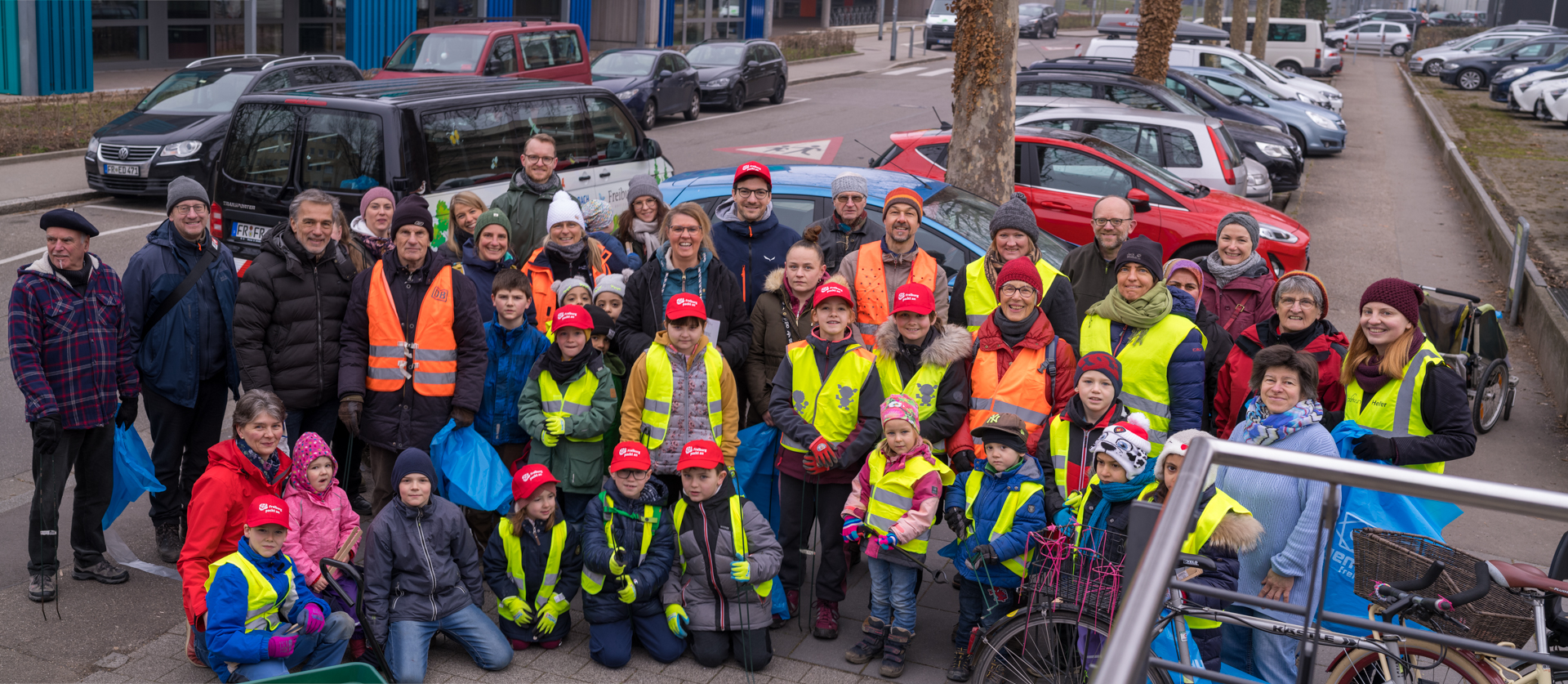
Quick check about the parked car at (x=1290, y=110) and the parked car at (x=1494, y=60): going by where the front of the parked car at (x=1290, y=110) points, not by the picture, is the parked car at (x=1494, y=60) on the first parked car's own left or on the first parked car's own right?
on the first parked car's own left

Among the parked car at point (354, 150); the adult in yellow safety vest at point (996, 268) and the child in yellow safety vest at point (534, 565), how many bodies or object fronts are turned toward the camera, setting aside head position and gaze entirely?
2

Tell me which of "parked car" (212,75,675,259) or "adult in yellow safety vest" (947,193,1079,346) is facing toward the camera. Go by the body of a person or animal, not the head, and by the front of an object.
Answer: the adult in yellow safety vest

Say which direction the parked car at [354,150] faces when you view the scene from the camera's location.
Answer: facing away from the viewer and to the right of the viewer

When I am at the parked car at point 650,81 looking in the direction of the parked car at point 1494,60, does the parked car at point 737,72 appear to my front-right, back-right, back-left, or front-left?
front-left

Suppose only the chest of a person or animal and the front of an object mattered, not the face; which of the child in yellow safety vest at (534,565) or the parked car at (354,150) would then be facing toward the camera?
the child in yellow safety vest

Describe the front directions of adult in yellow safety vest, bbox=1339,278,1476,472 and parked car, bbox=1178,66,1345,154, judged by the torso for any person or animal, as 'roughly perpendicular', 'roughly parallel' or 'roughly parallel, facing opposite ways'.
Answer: roughly perpendicular

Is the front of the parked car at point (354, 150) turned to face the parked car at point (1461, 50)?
yes

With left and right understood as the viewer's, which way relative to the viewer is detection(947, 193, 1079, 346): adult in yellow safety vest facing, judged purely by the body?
facing the viewer

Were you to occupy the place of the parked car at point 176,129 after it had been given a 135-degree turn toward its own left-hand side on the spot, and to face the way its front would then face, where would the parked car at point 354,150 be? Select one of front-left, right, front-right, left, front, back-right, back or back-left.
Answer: right

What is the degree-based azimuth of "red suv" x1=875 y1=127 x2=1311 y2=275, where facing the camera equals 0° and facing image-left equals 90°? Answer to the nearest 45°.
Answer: approximately 315°

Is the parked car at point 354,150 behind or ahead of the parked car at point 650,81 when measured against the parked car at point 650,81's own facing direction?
ahead

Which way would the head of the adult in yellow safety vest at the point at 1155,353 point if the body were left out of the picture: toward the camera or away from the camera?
toward the camera

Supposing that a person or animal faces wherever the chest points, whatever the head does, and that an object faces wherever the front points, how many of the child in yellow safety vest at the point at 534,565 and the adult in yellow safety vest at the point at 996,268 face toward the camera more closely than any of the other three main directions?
2
